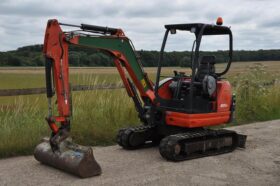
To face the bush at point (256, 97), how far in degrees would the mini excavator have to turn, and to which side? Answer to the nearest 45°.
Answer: approximately 180°

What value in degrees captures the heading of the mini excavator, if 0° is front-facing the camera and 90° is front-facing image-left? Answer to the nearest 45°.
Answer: approximately 45°
